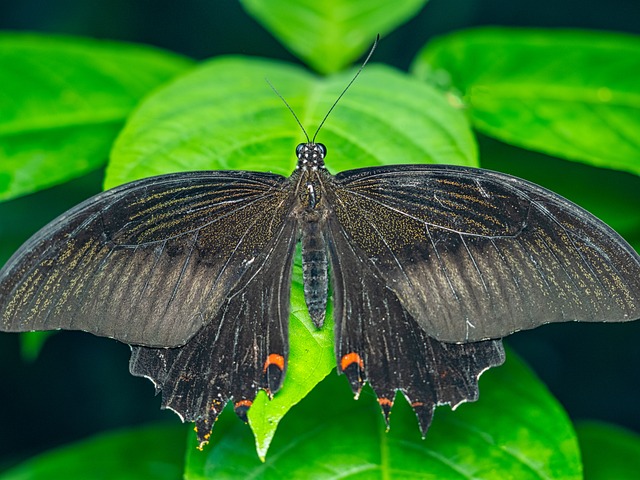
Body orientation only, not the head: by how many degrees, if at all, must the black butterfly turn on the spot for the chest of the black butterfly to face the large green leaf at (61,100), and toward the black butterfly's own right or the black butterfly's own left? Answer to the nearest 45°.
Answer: approximately 90° to the black butterfly's own left

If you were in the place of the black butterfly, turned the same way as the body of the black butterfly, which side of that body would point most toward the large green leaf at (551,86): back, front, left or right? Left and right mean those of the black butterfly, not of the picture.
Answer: right

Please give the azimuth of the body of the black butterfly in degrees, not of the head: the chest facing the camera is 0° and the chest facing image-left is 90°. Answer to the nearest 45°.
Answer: approximately 180°
